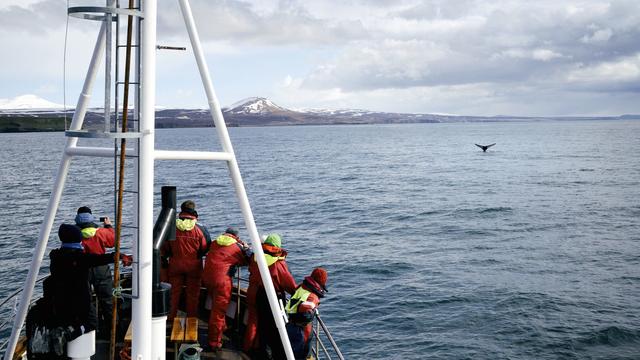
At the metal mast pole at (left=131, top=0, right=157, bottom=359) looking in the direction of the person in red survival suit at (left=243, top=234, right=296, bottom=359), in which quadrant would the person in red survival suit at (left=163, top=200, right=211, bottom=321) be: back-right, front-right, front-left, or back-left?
front-left

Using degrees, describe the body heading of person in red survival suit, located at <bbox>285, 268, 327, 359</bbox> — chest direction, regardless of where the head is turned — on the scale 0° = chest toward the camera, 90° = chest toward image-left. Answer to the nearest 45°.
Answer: approximately 225°

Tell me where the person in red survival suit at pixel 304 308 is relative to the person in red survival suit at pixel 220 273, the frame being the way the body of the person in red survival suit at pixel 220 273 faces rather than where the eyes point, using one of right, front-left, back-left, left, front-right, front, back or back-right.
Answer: right

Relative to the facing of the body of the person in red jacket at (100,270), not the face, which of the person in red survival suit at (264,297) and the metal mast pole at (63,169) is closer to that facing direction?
the person in red survival suit

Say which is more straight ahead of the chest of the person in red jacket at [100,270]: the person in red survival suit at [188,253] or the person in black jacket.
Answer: the person in red survival suit

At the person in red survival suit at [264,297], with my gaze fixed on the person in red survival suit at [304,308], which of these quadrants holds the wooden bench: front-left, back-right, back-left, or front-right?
back-right

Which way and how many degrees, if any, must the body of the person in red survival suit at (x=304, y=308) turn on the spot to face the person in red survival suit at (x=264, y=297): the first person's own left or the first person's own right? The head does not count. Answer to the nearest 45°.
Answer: approximately 90° to the first person's own left

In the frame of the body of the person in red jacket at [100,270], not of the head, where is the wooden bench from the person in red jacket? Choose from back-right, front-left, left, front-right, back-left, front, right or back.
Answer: right

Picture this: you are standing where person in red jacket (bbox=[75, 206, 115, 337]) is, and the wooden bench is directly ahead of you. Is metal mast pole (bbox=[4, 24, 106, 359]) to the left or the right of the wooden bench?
right

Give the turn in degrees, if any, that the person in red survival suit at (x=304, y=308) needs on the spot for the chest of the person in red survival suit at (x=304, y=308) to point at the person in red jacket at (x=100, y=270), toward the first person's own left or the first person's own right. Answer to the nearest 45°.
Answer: approximately 90° to the first person's own left

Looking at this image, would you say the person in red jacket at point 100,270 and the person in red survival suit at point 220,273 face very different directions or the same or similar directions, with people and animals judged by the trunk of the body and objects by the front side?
same or similar directions

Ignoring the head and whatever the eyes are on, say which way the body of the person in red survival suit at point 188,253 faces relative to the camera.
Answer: away from the camera

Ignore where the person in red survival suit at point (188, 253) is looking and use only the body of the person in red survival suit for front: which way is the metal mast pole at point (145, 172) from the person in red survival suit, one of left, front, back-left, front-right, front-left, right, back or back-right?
back

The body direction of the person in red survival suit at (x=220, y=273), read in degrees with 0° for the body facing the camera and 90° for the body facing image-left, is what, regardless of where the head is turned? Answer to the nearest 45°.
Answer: approximately 225°

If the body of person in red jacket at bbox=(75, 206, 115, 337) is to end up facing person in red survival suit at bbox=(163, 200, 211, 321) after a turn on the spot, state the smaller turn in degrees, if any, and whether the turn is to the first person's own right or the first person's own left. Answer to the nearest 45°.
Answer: approximately 90° to the first person's own right

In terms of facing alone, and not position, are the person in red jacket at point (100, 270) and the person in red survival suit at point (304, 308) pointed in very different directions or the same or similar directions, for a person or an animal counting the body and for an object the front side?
same or similar directions
